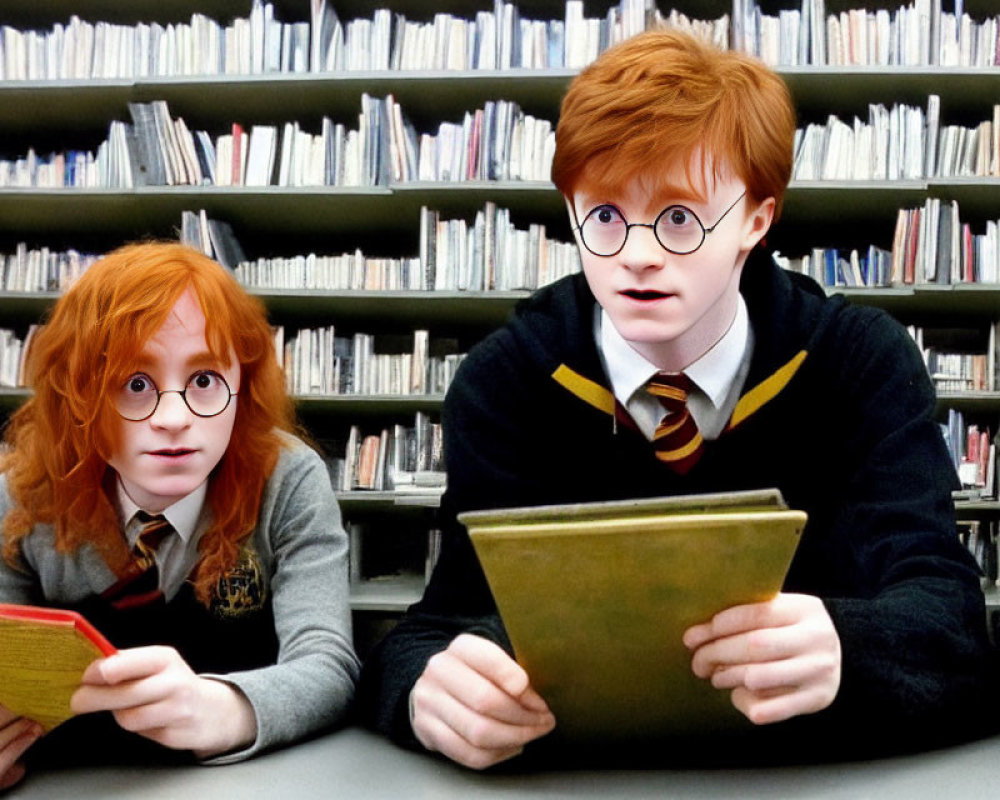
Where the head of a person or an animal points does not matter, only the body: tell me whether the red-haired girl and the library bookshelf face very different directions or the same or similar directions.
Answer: same or similar directions

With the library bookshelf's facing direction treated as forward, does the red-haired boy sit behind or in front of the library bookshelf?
in front

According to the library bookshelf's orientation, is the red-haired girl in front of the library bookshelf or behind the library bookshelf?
in front

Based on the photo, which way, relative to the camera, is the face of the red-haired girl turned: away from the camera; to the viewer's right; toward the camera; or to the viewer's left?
toward the camera

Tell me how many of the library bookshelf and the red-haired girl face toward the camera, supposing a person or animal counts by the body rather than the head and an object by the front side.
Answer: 2

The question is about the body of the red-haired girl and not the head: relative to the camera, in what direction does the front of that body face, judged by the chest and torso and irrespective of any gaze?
toward the camera

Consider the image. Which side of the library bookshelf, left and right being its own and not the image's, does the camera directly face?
front

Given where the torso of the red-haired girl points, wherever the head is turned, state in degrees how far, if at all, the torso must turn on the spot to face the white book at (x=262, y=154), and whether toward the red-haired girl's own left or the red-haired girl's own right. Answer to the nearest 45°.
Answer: approximately 180°
